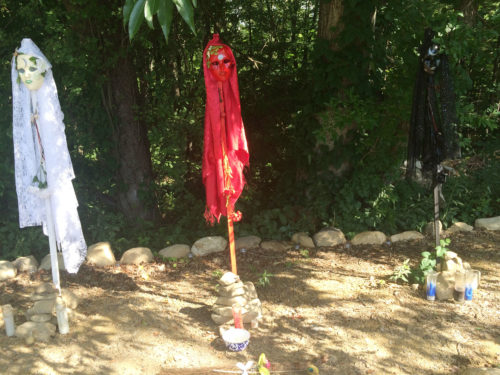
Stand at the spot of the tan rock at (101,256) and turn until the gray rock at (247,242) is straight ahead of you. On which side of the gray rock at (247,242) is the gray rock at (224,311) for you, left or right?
right

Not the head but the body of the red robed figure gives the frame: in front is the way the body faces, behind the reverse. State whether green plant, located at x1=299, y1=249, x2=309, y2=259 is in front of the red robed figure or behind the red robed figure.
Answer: behind

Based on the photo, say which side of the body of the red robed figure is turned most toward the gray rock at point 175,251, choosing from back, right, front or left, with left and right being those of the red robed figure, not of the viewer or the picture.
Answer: back

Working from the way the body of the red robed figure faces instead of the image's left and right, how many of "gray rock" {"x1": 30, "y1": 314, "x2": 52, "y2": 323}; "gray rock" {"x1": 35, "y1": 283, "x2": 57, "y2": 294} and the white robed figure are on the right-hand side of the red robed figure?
3

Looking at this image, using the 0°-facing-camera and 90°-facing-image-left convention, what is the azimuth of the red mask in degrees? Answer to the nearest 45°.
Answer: approximately 0°

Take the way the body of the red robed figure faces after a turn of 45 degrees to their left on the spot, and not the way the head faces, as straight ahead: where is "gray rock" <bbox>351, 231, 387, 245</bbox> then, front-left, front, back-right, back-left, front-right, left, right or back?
left

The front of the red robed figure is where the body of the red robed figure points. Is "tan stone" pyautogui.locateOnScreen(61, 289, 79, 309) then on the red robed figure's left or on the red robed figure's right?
on the red robed figure's right
